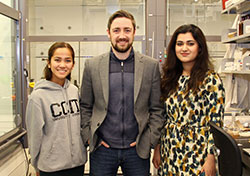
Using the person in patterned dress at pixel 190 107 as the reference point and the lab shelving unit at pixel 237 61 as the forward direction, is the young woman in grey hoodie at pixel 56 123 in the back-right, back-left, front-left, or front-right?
back-left

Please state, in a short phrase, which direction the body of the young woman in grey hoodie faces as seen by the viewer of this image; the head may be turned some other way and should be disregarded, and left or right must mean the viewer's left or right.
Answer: facing the viewer and to the right of the viewer

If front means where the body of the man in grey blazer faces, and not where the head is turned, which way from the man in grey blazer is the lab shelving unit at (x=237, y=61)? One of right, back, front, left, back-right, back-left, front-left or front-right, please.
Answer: back-left

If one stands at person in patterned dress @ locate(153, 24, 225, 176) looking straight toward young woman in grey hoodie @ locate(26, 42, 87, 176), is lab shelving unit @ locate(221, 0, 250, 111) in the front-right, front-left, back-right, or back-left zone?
back-right

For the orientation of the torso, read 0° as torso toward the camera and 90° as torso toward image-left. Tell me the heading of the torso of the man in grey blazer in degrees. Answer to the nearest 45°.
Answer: approximately 0°

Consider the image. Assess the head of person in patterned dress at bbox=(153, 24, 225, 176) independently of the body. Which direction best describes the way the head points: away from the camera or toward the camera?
toward the camera

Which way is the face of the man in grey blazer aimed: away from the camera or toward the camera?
toward the camera

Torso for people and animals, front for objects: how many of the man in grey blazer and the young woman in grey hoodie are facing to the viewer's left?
0

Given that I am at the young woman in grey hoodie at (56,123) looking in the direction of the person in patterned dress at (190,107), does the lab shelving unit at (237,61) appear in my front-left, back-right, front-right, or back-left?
front-left
